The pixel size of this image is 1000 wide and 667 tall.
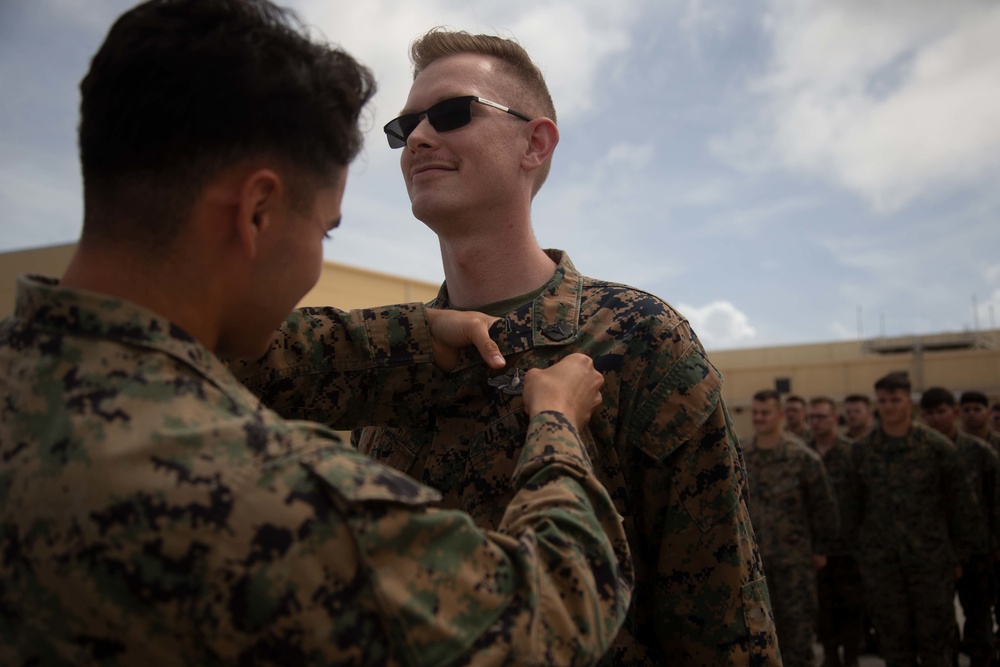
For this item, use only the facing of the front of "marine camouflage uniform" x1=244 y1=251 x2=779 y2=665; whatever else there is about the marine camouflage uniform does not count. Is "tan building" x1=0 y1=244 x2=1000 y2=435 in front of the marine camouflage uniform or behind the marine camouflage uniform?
behind

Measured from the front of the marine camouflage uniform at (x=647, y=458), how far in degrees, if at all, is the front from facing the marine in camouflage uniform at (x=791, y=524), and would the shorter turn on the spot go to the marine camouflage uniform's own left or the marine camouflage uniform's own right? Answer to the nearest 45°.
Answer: approximately 135° to the marine camouflage uniform's own right

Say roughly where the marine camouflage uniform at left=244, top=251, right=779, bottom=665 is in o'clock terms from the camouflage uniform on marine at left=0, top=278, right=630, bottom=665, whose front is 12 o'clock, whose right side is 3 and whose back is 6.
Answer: the marine camouflage uniform at left=244, top=251, right=779, bottom=665 is roughly at 12 o'clock from the camouflage uniform on marine at left=0, top=278, right=630, bottom=665.

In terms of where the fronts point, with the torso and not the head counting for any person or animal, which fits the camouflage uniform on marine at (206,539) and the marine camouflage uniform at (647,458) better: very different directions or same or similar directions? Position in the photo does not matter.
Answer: very different directions

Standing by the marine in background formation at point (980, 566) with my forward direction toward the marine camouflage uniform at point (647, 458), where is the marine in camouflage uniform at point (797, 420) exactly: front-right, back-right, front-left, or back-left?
back-right

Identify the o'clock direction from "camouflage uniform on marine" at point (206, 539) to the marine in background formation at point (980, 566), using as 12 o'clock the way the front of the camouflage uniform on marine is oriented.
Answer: The marine in background formation is roughly at 12 o'clock from the camouflage uniform on marine.

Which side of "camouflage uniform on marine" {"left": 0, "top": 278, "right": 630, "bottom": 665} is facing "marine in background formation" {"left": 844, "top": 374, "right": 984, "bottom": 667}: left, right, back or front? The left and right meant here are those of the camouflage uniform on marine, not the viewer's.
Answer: front

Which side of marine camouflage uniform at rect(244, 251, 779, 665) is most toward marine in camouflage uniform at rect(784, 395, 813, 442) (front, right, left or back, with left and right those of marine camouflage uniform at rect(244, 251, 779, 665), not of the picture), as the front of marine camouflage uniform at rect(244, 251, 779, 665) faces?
back

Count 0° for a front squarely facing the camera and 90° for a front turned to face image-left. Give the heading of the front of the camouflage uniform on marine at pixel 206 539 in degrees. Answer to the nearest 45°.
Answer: approximately 225°

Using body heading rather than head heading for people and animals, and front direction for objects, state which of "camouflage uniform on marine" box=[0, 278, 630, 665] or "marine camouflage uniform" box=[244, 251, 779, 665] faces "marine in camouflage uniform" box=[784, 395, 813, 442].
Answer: "camouflage uniform on marine" box=[0, 278, 630, 665]

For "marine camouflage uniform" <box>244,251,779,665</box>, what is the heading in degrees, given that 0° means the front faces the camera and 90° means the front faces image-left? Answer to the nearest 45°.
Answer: approximately 45°
